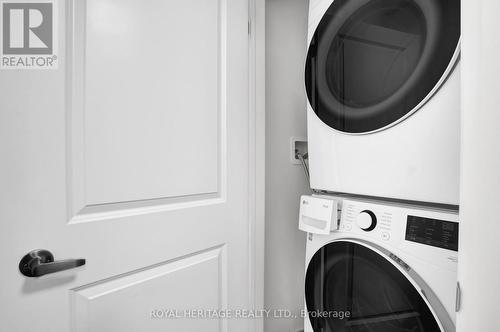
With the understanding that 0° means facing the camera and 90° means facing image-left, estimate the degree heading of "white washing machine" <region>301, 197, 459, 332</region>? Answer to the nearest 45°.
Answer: approximately 45°

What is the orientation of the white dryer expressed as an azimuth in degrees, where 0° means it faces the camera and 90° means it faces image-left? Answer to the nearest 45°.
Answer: approximately 45°
